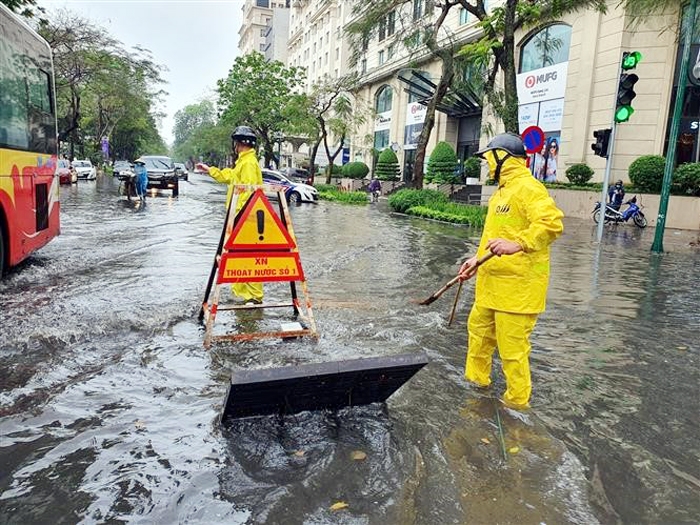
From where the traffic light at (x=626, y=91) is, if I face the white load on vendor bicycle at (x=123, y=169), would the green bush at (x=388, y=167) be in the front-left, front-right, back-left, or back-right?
front-right

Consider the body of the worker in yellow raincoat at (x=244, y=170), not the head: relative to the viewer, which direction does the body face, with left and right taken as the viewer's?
facing to the left of the viewer

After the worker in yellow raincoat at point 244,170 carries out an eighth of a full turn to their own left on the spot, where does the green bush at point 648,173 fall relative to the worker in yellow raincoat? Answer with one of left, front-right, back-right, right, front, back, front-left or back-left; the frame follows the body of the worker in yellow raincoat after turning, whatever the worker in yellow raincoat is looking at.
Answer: back

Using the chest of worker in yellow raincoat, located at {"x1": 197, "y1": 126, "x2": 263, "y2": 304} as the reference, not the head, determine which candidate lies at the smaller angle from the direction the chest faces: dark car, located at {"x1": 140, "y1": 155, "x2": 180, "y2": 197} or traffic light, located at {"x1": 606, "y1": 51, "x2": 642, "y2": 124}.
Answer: the dark car

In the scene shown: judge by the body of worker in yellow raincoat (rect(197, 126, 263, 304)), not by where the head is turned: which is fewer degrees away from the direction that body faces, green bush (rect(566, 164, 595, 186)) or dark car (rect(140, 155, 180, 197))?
the dark car

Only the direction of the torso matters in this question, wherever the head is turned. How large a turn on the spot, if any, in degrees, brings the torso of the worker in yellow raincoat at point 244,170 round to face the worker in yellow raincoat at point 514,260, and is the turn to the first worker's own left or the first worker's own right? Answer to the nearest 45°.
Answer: approximately 135° to the first worker's own left

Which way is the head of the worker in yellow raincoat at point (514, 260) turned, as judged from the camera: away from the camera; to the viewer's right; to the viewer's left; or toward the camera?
to the viewer's left

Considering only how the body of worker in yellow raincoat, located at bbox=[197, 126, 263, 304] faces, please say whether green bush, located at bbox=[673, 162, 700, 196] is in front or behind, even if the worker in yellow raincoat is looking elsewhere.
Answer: behind

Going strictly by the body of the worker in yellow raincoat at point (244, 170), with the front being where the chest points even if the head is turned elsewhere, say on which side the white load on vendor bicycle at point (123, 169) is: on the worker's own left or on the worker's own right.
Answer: on the worker's own right

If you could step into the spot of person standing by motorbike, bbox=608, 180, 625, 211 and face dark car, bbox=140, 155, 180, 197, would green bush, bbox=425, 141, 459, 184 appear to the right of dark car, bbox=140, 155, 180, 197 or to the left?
right

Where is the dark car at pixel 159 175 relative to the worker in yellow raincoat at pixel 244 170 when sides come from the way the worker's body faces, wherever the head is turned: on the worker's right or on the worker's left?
on the worker's right

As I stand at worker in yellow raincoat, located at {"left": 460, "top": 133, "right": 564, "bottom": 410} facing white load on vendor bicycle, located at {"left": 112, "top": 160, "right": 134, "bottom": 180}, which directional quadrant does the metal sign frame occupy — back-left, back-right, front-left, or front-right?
front-left

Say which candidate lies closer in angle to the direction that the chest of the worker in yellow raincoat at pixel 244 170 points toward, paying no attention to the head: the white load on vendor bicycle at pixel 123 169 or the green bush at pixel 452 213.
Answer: the white load on vendor bicycle
